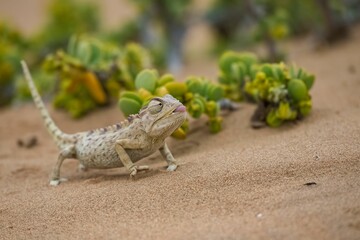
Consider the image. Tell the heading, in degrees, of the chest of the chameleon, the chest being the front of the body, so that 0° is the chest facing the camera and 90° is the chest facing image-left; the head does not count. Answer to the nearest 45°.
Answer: approximately 270°

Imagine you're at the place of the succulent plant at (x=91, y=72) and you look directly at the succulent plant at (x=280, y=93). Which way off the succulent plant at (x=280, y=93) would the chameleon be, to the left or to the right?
right

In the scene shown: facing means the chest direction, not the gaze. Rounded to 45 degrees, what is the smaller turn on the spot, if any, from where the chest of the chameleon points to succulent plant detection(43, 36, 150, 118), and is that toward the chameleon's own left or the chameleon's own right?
approximately 90° to the chameleon's own left
